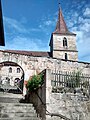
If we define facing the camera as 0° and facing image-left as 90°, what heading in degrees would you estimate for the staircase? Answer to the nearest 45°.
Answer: approximately 0°

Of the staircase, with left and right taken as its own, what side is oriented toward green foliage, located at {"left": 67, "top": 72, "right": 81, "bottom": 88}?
left

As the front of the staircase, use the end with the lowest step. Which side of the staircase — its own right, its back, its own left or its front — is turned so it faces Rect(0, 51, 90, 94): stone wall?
back

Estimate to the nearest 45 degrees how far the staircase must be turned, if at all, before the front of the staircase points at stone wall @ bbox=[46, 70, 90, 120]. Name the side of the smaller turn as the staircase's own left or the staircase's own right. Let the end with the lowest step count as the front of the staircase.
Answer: approximately 90° to the staircase's own left

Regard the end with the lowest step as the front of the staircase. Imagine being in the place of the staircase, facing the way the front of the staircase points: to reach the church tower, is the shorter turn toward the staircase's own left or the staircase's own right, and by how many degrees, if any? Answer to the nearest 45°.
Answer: approximately 180°
